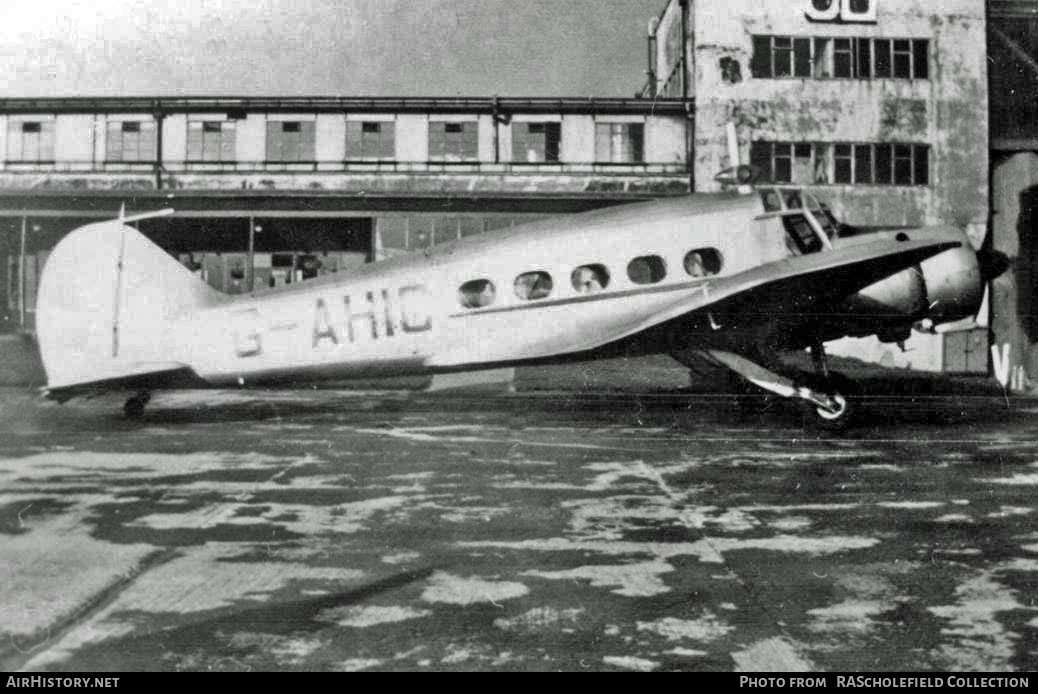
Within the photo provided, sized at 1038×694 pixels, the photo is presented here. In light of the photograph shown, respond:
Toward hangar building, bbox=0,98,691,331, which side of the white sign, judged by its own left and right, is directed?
right

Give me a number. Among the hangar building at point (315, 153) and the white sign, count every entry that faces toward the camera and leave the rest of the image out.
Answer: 2

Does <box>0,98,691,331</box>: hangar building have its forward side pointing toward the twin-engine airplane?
yes

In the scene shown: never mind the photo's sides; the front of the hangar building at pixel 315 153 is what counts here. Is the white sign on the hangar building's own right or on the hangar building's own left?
on the hangar building's own left

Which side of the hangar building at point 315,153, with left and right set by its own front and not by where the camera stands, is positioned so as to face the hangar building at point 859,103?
left

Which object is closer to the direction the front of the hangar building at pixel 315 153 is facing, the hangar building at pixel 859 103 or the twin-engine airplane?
the twin-engine airplane

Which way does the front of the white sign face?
toward the camera
